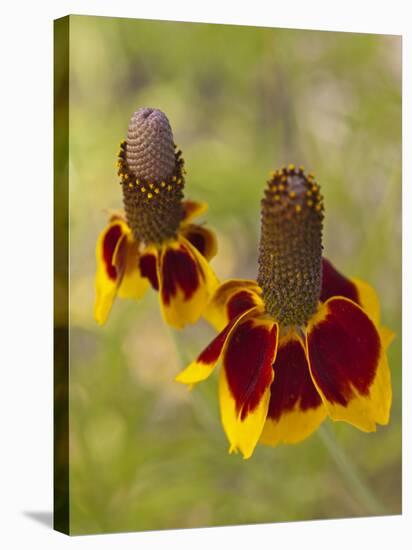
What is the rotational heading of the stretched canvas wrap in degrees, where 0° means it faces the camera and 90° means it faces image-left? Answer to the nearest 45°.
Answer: approximately 315°
